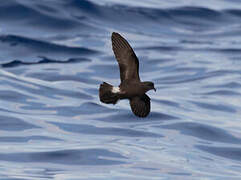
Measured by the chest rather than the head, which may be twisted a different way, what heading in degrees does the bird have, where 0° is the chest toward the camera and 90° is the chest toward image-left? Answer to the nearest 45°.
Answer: approximately 270°
